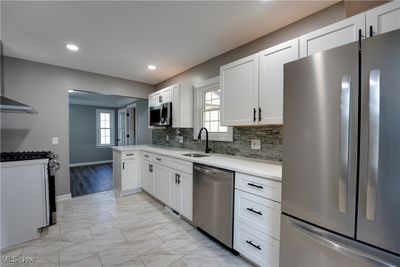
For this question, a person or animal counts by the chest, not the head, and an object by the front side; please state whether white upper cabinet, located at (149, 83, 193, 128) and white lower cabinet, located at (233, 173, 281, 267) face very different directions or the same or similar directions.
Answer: same or similar directions

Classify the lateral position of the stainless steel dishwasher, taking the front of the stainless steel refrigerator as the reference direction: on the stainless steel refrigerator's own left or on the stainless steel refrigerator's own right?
on the stainless steel refrigerator's own right

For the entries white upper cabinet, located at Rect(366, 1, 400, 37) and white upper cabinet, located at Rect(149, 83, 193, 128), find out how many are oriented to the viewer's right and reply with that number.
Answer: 0

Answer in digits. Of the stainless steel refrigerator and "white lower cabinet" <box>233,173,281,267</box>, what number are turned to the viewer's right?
0

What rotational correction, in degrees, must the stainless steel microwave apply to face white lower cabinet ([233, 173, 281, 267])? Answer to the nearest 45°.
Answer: approximately 45° to its left

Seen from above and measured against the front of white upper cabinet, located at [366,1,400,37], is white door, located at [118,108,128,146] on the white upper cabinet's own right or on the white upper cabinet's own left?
on the white upper cabinet's own right

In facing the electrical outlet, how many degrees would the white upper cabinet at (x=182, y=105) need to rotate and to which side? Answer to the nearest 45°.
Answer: approximately 90° to its left

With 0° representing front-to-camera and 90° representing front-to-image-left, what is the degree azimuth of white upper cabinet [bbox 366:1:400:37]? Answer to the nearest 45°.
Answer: approximately 45°

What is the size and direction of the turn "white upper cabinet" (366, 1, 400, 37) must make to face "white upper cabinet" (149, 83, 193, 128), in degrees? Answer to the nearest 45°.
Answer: approximately 45° to its right

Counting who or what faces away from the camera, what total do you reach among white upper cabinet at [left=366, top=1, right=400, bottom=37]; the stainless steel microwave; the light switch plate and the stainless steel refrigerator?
0

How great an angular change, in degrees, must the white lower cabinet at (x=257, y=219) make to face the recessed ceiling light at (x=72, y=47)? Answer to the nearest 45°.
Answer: approximately 45° to its right

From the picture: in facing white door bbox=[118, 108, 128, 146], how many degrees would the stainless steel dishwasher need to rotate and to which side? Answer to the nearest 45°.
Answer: approximately 90° to its right

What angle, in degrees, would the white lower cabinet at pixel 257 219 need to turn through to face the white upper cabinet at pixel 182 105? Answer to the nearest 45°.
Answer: approximately 90° to its right

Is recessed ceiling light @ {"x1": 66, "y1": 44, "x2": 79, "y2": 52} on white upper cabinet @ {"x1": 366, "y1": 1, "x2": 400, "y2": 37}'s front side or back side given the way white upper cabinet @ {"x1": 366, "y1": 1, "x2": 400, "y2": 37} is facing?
on the front side

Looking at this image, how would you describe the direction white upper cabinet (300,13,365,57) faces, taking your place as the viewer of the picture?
facing the viewer and to the left of the viewer
